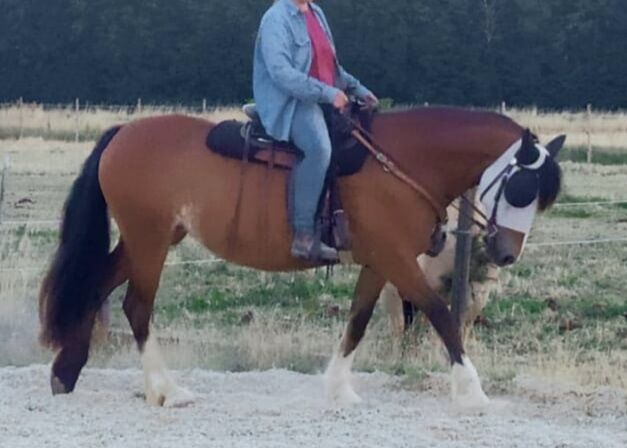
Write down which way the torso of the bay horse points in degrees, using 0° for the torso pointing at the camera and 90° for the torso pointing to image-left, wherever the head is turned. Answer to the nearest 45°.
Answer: approximately 270°

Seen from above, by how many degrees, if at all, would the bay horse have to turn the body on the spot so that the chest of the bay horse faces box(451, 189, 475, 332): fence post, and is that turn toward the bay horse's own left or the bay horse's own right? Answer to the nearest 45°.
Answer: approximately 45° to the bay horse's own left
